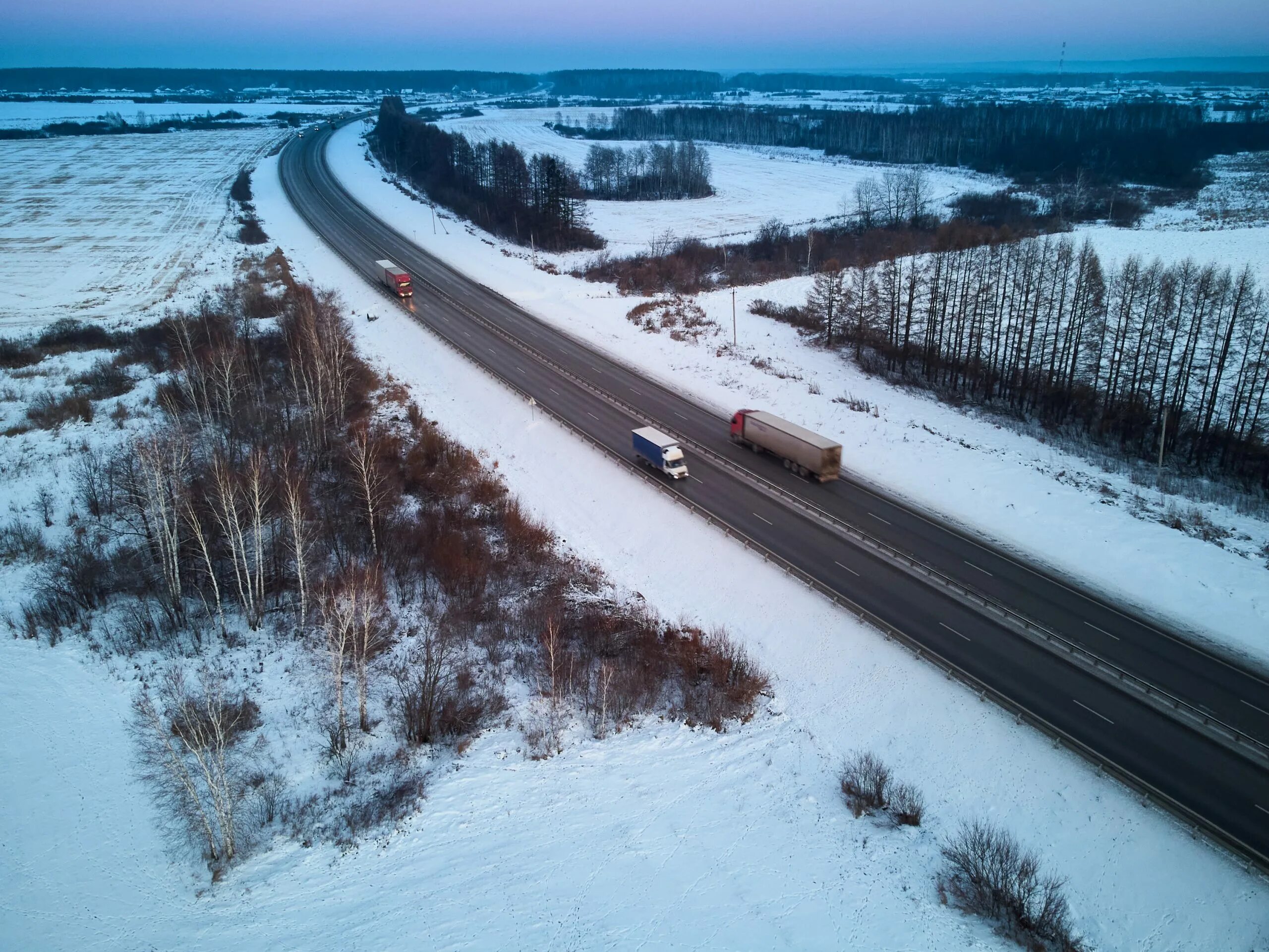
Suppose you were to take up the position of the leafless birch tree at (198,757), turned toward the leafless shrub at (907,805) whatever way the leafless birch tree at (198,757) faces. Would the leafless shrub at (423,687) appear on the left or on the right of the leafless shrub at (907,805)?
left

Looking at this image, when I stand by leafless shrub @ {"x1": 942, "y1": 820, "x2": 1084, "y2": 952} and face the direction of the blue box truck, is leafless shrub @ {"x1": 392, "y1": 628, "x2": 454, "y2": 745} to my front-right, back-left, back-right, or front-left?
front-left

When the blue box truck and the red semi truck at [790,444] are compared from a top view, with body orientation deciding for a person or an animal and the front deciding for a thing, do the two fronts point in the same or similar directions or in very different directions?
very different directions

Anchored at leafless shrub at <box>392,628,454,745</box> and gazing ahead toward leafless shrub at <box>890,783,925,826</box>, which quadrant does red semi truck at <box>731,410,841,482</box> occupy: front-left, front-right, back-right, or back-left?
front-left

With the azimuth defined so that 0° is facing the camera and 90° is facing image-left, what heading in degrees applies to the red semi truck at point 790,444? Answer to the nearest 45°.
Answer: approximately 135°

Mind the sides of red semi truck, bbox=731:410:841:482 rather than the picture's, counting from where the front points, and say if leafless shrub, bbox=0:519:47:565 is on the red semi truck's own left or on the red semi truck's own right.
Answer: on the red semi truck's own left

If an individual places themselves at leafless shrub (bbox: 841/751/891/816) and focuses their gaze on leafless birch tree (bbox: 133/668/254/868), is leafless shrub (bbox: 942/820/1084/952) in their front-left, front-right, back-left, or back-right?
back-left

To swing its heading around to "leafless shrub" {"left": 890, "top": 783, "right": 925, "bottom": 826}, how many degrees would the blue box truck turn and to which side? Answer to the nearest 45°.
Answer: approximately 45° to its right

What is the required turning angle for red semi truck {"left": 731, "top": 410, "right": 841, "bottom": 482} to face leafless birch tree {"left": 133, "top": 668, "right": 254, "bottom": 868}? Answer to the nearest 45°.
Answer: approximately 90° to its left

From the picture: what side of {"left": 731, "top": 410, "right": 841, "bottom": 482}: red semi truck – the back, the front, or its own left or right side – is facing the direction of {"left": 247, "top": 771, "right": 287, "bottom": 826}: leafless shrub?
left

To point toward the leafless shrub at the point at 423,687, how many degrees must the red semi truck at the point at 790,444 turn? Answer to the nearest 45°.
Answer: approximately 90° to its left

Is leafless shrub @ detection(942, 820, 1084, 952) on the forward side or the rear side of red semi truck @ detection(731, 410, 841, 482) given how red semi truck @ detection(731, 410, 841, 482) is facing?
on the rear side

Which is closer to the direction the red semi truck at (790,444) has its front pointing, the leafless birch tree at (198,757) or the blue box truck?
the blue box truck

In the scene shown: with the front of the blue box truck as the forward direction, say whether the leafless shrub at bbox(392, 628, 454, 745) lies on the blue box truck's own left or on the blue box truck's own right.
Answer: on the blue box truck's own right

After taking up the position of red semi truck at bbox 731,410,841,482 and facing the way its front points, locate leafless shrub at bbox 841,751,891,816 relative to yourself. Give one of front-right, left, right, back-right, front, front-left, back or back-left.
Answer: back-left

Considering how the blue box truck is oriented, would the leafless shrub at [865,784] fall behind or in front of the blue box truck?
in front

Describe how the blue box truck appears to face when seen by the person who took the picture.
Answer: facing the viewer and to the right of the viewer
